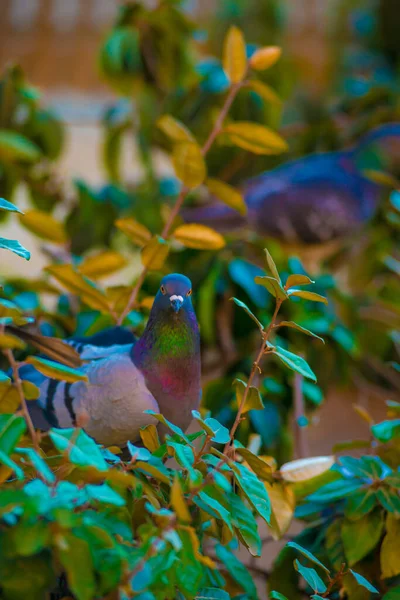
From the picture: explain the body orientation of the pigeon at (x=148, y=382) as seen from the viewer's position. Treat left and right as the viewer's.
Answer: facing the viewer and to the right of the viewer

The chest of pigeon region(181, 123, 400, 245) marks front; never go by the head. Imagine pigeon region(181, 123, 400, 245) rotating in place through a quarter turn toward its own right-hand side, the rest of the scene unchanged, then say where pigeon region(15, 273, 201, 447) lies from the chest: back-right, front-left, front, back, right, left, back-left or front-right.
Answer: front

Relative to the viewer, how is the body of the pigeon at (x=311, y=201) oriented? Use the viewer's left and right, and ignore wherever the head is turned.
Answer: facing to the right of the viewer
